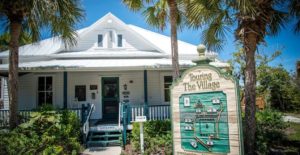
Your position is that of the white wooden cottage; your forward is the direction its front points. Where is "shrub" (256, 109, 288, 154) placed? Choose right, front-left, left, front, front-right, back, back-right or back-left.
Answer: front-left

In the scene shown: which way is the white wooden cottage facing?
toward the camera

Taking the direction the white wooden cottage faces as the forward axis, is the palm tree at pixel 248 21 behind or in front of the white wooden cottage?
in front

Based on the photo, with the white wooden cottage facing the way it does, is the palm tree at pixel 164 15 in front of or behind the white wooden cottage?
in front

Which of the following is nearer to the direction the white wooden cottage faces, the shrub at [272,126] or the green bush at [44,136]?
the green bush

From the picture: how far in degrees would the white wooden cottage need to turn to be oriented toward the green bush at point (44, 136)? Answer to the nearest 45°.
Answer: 0° — it already faces it

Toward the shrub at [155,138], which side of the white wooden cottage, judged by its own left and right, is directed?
front
